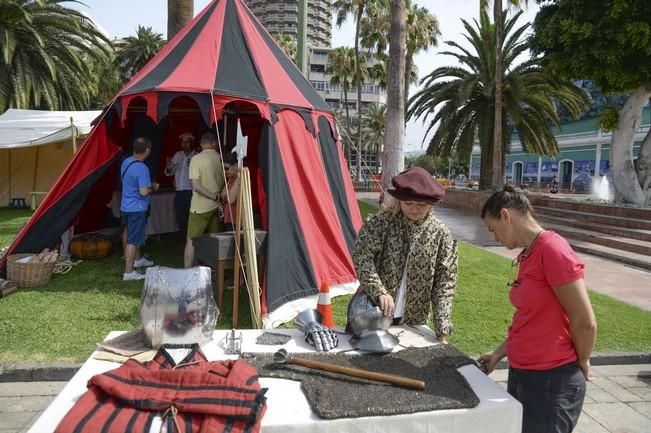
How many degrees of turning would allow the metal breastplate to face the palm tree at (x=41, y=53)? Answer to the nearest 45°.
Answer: approximately 180°

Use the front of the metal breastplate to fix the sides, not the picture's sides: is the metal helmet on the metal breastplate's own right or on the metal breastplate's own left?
on the metal breastplate's own left

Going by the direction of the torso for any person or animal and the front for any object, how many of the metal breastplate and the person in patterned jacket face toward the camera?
2

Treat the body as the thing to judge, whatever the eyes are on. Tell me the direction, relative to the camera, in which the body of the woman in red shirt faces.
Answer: to the viewer's left

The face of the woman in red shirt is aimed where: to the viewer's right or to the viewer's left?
to the viewer's left

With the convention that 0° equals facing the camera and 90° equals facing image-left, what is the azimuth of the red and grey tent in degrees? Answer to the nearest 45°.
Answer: approximately 45°

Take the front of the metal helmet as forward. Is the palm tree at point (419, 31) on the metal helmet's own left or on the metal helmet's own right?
on the metal helmet's own left

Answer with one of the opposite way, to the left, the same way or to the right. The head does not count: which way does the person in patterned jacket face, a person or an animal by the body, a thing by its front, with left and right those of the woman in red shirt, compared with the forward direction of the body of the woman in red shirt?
to the left

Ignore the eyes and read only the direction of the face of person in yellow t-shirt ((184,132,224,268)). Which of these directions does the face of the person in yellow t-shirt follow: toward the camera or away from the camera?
away from the camera

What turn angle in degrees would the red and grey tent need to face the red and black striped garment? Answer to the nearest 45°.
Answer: approximately 45° to its left
